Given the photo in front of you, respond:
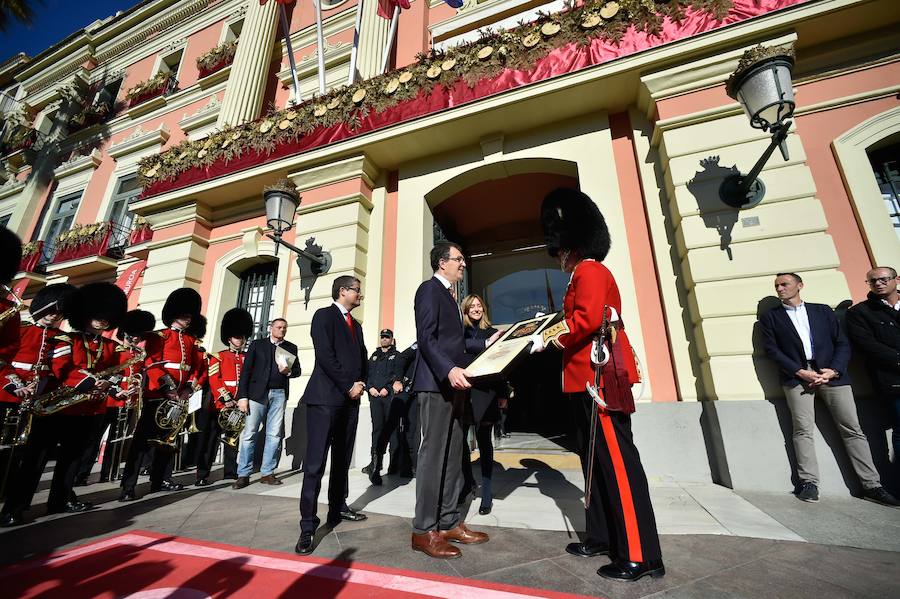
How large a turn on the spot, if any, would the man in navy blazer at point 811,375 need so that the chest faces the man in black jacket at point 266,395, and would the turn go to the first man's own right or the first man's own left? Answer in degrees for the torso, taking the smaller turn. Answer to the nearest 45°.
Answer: approximately 45° to the first man's own right

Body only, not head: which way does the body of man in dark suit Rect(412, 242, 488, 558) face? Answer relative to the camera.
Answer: to the viewer's right

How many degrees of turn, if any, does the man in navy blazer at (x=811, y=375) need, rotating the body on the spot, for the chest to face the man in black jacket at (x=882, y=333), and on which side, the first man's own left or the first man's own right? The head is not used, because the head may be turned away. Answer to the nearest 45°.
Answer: approximately 135° to the first man's own left

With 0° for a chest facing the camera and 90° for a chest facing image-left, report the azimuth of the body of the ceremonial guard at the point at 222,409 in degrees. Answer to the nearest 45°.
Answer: approximately 315°

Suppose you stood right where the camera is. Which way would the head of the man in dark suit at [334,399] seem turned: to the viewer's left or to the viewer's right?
to the viewer's right

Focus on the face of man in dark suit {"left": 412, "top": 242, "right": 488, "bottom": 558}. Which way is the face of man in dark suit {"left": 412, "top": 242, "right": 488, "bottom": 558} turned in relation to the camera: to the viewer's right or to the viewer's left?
to the viewer's right

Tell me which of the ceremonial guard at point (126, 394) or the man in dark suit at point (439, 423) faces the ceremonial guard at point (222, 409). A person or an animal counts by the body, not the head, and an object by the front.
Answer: the ceremonial guard at point (126, 394)

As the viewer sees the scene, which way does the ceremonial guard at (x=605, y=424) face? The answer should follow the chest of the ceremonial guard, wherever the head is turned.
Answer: to the viewer's left

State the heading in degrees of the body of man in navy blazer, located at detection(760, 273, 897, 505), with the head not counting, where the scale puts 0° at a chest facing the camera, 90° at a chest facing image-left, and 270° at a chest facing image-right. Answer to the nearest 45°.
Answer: approximately 0°

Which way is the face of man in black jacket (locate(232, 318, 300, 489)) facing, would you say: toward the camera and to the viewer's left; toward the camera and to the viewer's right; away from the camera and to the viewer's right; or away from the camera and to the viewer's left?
toward the camera and to the viewer's right

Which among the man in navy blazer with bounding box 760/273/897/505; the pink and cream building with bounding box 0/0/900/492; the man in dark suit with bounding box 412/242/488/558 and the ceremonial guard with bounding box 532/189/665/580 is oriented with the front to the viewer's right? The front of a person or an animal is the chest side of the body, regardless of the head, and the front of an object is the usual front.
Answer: the man in dark suit
